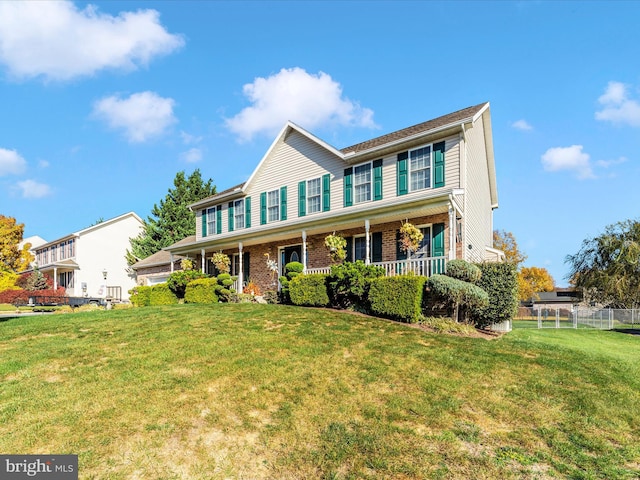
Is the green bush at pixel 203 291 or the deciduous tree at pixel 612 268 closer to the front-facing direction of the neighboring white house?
the green bush

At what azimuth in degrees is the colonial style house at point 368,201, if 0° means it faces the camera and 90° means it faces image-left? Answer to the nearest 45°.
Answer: approximately 45°

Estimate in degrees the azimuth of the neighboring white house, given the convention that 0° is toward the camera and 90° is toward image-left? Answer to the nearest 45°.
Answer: approximately 45°

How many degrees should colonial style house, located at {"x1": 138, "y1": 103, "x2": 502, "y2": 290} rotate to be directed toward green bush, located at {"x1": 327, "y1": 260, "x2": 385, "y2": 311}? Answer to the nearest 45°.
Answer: approximately 45° to its left

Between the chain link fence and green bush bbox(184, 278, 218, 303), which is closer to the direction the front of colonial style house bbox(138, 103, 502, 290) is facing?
the green bush
